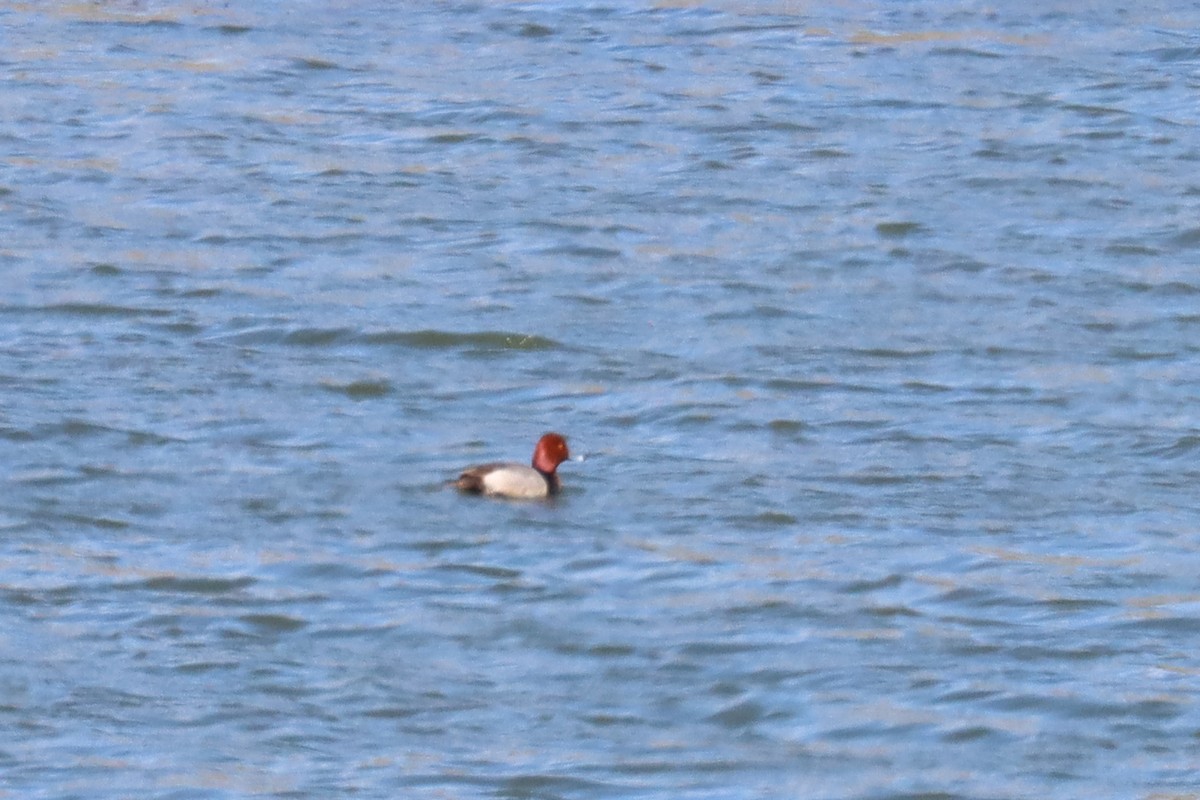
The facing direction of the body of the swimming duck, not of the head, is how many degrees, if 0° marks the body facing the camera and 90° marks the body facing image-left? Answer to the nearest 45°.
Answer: approximately 270°
